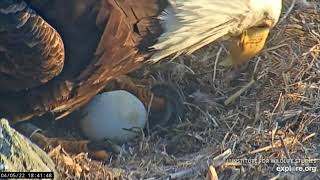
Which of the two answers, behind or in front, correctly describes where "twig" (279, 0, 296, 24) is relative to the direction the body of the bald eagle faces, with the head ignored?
in front

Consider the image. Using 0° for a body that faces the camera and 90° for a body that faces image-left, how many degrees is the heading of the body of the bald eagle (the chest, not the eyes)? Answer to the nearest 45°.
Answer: approximately 270°
